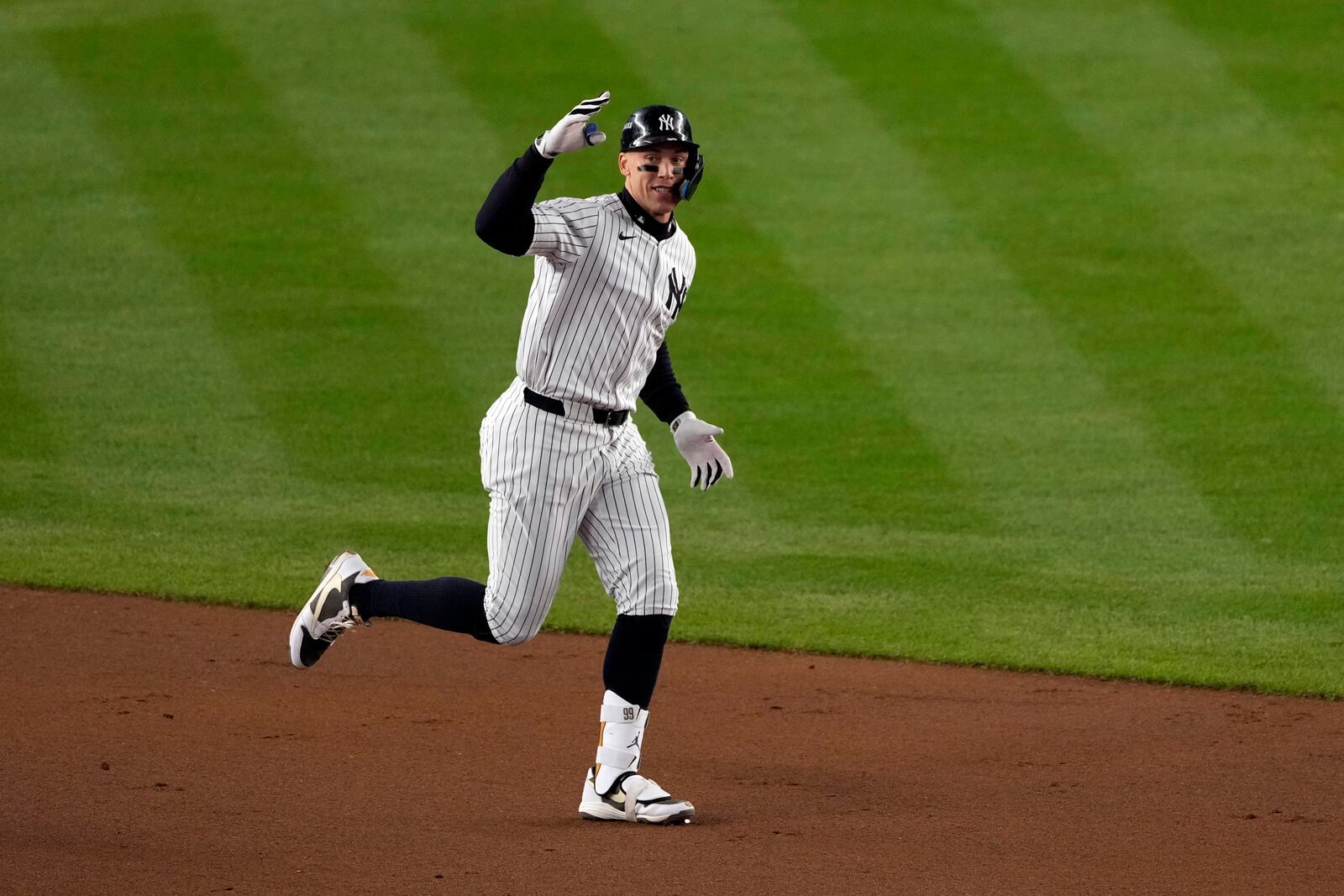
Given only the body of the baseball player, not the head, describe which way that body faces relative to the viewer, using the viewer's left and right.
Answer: facing the viewer and to the right of the viewer
